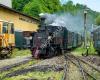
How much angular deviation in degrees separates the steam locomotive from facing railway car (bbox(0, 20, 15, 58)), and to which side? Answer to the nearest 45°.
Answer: approximately 45° to its right

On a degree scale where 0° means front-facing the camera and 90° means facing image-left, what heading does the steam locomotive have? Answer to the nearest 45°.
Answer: approximately 45°
